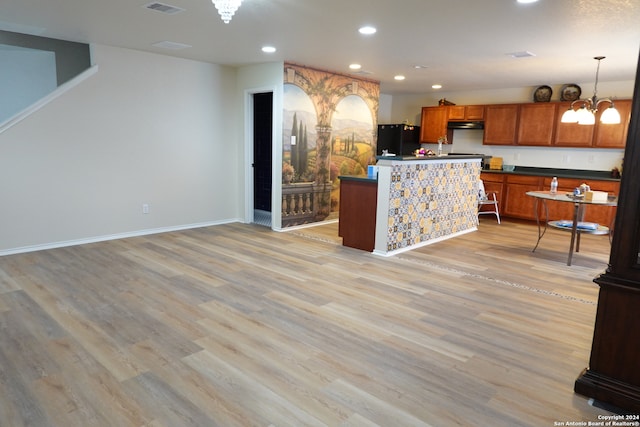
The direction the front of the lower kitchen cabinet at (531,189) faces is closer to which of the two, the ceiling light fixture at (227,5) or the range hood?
the ceiling light fixture

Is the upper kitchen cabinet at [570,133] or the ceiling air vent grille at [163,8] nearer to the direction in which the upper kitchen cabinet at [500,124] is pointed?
the ceiling air vent grille

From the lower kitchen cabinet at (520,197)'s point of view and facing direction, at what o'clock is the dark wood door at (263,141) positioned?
The dark wood door is roughly at 2 o'clock from the lower kitchen cabinet.

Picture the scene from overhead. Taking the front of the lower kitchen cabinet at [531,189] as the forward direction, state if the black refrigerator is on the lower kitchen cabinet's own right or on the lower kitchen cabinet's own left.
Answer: on the lower kitchen cabinet's own right

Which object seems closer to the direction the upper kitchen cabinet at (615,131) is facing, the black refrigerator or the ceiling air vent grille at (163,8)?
the ceiling air vent grille

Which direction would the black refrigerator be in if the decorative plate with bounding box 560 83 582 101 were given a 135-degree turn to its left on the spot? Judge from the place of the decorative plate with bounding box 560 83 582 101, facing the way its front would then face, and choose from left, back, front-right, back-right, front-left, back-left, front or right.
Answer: back-left

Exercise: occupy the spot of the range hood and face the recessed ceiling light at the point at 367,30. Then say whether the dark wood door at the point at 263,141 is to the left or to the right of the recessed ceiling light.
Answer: right

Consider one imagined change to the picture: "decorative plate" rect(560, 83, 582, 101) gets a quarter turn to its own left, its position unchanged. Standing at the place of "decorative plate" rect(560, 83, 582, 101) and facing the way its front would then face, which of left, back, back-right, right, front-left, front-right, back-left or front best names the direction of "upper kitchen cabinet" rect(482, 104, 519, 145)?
back
